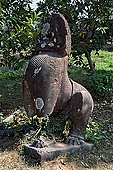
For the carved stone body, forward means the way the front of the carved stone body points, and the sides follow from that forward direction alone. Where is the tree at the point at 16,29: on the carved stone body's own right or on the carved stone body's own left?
on the carved stone body's own right

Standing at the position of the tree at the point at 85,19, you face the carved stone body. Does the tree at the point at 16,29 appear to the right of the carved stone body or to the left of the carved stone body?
right

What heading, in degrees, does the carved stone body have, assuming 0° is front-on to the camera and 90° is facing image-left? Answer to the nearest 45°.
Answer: approximately 45°

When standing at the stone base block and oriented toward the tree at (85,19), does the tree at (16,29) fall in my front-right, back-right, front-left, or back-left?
front-left

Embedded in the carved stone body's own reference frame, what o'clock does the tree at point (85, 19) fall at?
The tree is roughly at 5 o'clock from the carved stone body.

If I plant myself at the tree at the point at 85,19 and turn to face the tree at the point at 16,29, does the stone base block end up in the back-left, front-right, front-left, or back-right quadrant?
front-left
